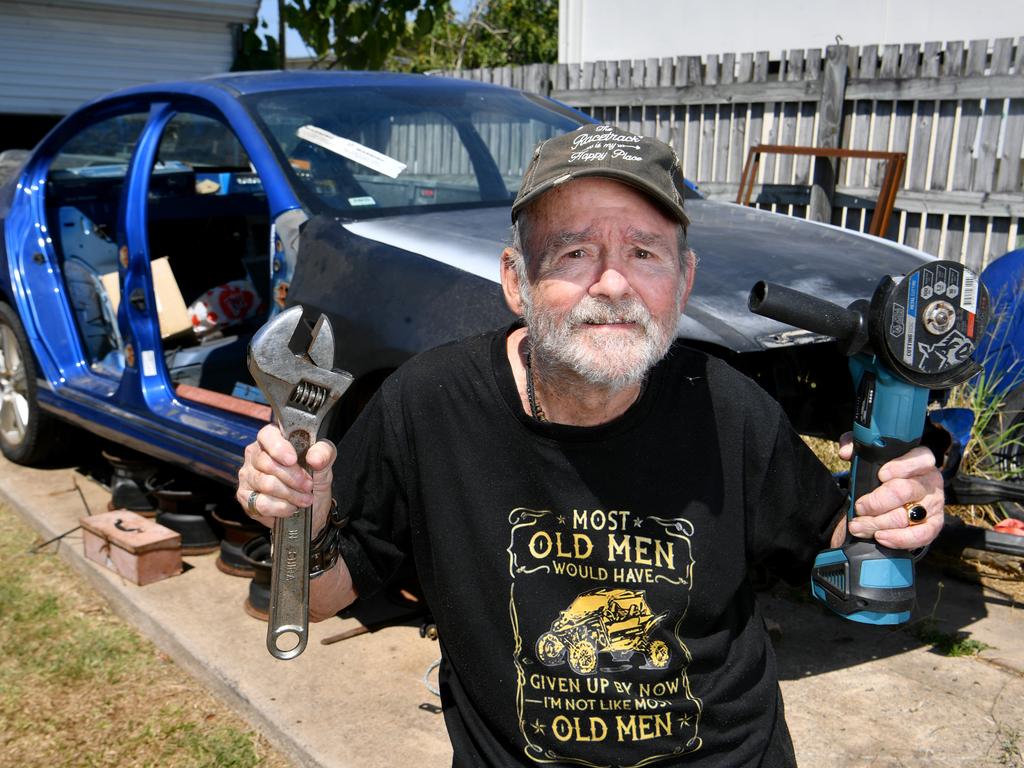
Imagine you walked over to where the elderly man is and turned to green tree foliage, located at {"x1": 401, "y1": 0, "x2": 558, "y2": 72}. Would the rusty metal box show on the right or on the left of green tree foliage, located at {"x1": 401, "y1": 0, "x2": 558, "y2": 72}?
left

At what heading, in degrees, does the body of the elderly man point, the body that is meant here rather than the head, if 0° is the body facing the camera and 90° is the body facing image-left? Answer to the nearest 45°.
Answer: approximately 0°

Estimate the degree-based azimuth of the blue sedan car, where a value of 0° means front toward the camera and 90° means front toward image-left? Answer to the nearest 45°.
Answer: approximately 315°

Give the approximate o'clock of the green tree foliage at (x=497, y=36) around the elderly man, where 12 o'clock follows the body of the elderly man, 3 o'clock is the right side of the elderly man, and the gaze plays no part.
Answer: The green tree foliage is roughly at 6 o'clock from the elderly man.

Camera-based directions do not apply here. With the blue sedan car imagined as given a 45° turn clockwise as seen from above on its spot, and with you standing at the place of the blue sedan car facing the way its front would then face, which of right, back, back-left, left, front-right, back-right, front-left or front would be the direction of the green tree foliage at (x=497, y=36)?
back

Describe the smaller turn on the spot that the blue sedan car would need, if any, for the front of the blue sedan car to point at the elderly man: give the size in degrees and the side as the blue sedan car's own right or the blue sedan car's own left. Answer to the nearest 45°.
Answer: approximately 45° to the blue sedan car's own right

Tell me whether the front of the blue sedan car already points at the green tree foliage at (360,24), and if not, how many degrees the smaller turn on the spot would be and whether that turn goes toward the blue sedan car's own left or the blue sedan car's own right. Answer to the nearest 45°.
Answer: approximately 135° to the blue sedan car's own left
